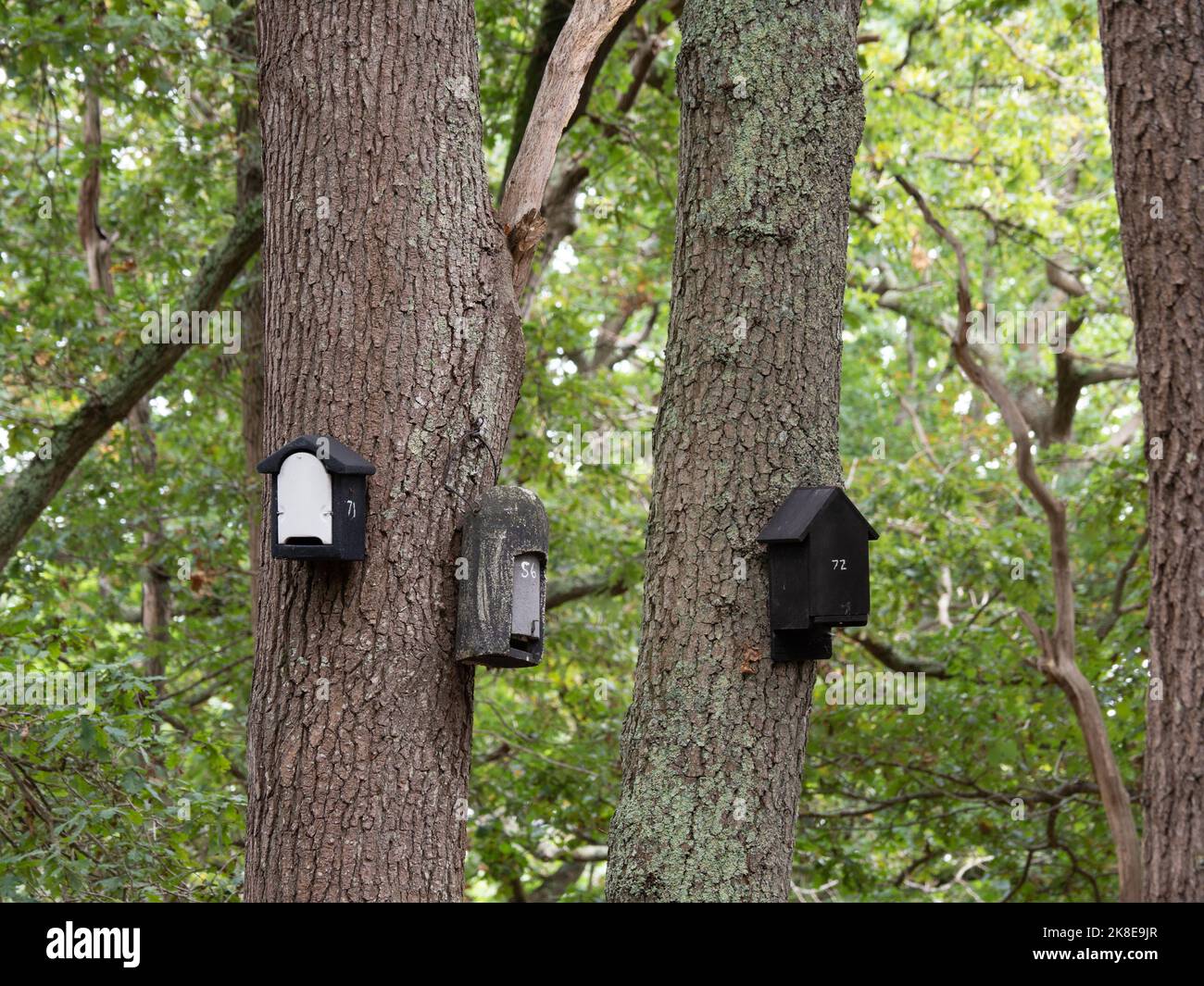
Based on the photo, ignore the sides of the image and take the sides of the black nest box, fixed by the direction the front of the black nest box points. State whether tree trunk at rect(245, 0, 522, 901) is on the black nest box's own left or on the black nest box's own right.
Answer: on the black nest box's own right

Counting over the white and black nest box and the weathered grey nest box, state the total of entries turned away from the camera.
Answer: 0

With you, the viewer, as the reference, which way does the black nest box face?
facing the viewer and to the right of the viewer

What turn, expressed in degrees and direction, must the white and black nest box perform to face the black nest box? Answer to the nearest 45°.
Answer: approximately 135° to its left

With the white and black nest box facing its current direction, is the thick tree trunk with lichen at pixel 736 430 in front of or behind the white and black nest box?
behind
